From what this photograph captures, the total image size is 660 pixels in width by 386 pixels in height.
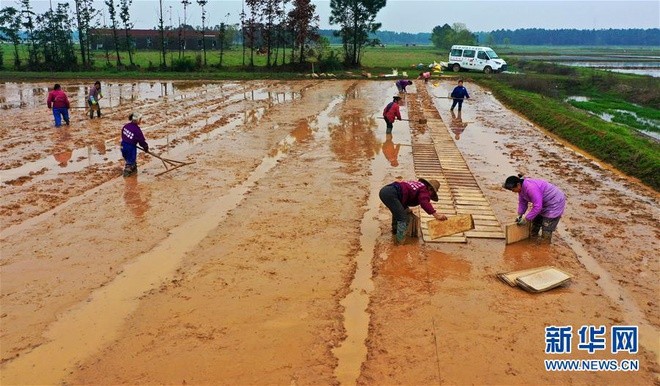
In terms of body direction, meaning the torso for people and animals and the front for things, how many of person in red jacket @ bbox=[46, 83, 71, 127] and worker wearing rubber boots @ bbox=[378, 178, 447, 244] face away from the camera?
1

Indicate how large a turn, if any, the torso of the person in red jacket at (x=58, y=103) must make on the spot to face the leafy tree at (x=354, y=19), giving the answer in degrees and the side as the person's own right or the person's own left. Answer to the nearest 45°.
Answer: approximately 45° to the person's own right

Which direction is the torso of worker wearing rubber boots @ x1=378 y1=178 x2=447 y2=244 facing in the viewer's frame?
to the viewer's right

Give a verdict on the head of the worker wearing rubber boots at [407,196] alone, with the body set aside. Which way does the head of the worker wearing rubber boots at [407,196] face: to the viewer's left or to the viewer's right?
to the viewer's right

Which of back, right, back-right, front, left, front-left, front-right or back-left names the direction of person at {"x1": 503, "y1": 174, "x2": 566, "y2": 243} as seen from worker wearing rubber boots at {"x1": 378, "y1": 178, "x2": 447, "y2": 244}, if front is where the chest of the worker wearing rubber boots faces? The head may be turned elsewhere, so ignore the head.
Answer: front

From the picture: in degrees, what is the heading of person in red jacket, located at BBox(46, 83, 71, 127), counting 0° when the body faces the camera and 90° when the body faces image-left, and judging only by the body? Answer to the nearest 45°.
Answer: approximately 180°

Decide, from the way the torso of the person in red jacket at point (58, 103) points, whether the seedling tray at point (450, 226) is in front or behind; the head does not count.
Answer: behind

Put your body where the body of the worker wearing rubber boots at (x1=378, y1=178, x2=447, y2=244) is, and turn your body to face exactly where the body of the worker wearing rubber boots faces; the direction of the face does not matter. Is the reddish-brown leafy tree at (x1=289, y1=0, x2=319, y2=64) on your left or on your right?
on your left

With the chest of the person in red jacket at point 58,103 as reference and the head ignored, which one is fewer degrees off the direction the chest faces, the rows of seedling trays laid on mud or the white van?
the white van

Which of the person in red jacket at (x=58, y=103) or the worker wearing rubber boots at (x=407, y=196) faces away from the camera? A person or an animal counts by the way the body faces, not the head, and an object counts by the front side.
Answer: the person in red jacket

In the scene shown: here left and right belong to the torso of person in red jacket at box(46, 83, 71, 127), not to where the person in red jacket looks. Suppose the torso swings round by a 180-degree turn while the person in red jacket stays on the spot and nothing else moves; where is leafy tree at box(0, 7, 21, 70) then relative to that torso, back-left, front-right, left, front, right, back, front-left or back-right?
back

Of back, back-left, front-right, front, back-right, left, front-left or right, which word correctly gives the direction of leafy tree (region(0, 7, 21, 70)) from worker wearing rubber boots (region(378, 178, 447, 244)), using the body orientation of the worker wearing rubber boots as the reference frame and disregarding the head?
back-left
